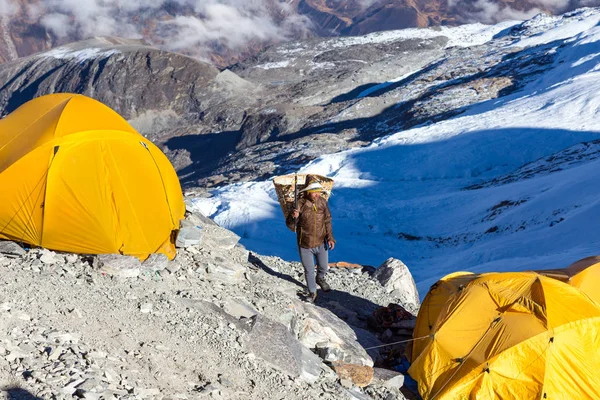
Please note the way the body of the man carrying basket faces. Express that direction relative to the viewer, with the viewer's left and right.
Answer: facing the viewer

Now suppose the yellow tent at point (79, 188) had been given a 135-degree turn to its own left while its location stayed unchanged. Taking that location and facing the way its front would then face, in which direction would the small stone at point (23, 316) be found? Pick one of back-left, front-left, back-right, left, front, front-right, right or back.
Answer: back

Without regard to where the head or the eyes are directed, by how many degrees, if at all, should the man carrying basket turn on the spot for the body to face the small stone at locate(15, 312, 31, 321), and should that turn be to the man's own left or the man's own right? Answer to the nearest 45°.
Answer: approximately 45° to the man's own right

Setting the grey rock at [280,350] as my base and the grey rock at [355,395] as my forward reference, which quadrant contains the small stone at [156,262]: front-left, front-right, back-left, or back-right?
back-left

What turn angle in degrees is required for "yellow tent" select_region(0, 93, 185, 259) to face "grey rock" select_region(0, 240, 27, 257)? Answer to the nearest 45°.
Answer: approximately 90° to its right

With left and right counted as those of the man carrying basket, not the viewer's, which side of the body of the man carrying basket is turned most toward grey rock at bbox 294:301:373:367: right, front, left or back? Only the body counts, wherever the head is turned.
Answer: front

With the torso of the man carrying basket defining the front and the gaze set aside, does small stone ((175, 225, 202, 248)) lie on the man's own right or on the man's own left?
on the man's own right

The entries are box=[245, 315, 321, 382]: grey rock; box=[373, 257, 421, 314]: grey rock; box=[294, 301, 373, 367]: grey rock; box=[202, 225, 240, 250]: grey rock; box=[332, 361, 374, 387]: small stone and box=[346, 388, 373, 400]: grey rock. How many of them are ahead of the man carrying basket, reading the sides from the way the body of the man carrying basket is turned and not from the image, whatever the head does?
4

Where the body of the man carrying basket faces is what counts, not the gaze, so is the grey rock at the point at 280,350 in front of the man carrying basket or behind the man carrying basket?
in front

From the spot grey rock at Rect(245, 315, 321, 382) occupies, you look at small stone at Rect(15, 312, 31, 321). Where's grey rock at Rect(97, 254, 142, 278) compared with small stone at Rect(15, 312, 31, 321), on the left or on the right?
right

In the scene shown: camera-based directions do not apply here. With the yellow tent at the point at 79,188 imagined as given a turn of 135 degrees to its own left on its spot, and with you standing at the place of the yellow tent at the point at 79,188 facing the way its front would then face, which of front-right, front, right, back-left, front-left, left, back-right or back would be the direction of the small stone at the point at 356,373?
back-right

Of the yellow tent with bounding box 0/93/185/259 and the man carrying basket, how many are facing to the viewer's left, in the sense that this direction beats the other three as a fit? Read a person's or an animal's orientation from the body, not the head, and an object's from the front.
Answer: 0

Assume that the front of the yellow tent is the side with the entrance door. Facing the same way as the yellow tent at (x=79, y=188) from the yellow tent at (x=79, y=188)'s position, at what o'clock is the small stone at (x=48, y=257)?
The small stone is roughly at 2 o'clock from the yellow tent.

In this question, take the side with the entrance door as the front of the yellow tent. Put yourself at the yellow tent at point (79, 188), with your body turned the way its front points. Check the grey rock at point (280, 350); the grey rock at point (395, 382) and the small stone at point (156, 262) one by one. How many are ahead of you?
3

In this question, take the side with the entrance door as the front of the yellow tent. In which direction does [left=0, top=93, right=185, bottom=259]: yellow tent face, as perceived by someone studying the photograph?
facing the viewer and to the right of the viewer

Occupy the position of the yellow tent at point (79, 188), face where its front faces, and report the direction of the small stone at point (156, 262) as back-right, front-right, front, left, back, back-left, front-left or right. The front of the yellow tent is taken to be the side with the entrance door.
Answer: front

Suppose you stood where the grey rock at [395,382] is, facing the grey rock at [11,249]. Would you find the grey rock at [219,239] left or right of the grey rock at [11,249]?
right
